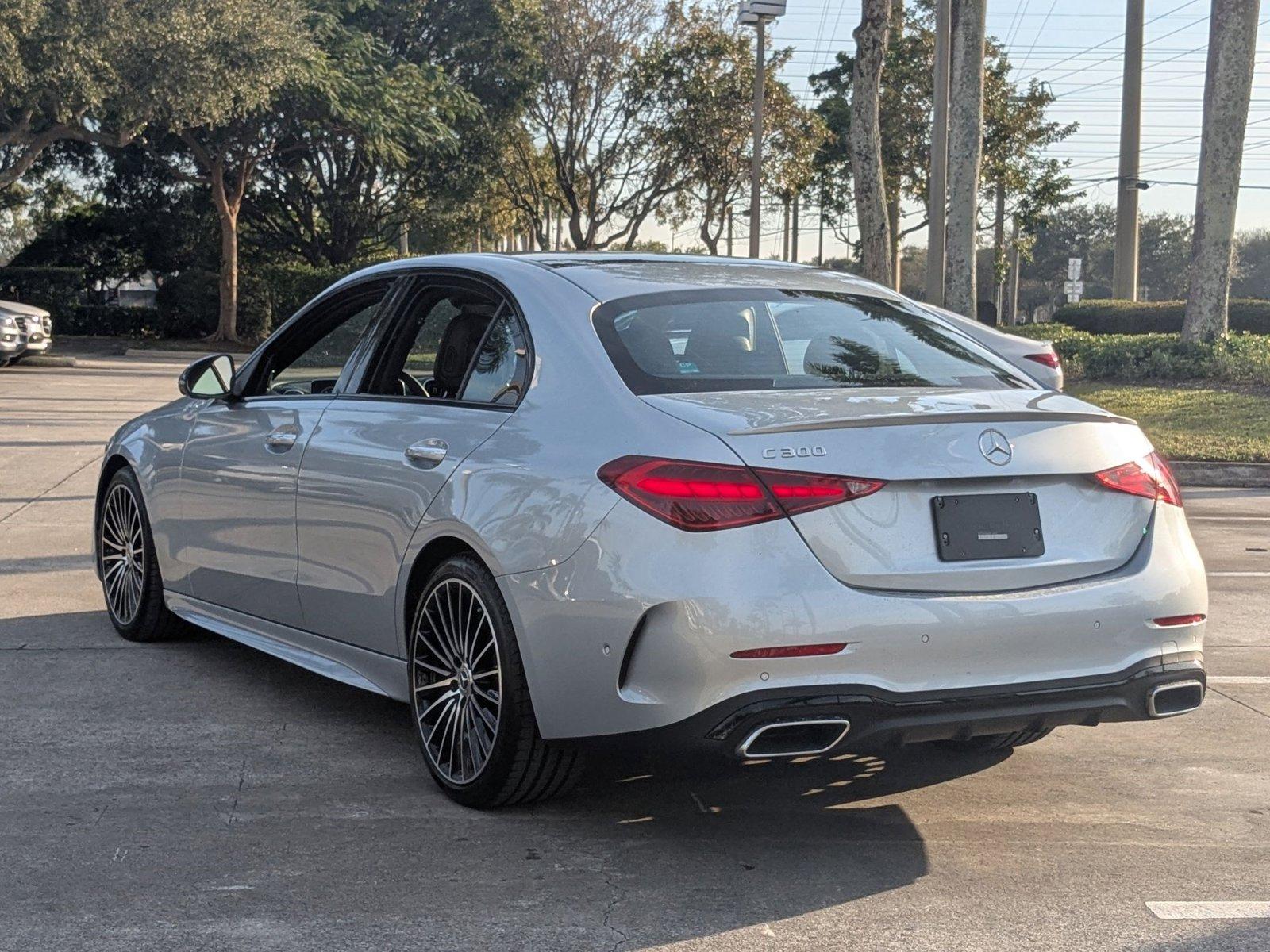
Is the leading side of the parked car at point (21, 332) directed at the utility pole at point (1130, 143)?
no

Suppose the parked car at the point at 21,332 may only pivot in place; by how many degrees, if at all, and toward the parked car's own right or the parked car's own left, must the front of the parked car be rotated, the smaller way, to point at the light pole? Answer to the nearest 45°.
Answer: approximately 45° to the parked car's own left

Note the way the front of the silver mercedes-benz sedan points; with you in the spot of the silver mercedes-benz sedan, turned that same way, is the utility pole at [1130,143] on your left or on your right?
on your right

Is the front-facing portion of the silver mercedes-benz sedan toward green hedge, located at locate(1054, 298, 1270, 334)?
no

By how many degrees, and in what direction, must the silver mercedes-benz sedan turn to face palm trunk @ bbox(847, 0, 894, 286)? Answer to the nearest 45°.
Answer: approximately 45° to its right

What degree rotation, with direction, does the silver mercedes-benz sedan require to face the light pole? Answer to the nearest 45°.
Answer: approximately 45° to its right

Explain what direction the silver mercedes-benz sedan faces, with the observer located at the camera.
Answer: facing away from the viewer and to the left of the viewer

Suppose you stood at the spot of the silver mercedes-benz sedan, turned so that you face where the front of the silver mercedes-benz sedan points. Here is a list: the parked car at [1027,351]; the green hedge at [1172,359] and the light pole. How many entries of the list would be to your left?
0

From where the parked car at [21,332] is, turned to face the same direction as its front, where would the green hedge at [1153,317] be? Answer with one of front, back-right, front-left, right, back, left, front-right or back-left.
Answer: front-left

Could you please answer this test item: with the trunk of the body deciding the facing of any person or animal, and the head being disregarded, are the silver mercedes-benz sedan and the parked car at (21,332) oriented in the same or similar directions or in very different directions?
very different directions

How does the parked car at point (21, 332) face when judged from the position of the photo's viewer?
facing the viewer and to the right of the viewer

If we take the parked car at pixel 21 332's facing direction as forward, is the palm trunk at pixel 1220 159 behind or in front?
in front

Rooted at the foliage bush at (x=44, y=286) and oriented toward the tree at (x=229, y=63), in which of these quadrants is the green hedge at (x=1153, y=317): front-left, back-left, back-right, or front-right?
front-left
